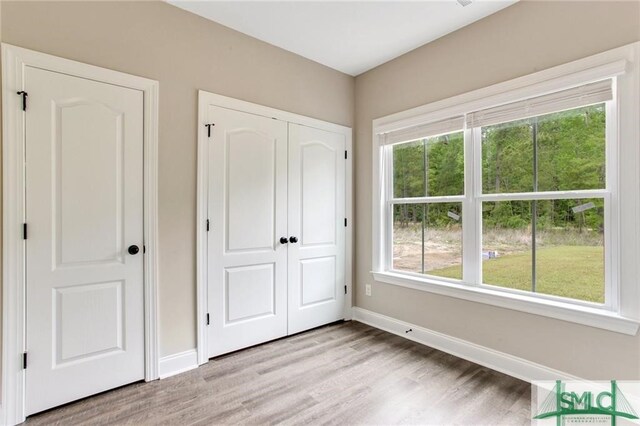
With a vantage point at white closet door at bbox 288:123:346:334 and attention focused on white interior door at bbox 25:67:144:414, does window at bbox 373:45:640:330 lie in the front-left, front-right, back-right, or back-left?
back-left

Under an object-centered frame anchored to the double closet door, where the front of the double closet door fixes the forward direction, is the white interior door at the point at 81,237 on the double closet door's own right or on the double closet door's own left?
on the double closet door's own right

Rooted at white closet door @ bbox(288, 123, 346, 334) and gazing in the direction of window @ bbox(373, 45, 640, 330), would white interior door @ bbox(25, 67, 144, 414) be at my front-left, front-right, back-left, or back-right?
back-right

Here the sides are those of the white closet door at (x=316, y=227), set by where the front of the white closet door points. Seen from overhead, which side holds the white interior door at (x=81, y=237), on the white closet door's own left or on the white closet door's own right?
on the white closet door's own right

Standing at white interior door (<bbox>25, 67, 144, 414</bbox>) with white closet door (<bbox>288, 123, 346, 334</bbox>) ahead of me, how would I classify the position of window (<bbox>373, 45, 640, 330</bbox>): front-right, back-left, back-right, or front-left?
front-right

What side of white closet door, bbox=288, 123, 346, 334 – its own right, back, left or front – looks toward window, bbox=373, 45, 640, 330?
front

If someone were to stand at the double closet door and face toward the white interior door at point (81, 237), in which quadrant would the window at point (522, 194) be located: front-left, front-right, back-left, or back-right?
back-left

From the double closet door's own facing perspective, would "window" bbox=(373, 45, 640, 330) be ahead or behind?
ahead

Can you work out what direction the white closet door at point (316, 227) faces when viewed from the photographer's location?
facing the viewer and to the right of the viewer

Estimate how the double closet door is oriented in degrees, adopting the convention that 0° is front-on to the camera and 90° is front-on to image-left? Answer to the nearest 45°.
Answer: approximately 315°
